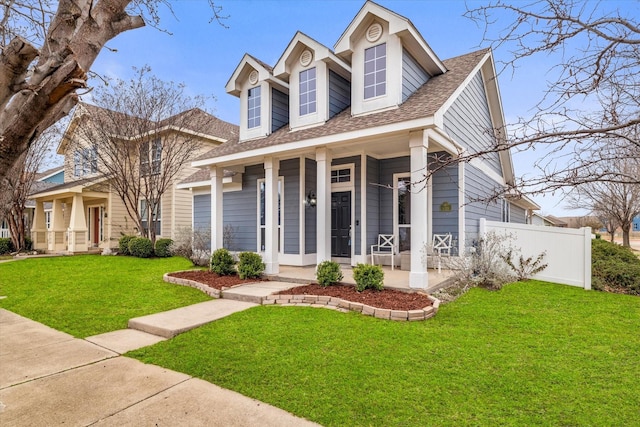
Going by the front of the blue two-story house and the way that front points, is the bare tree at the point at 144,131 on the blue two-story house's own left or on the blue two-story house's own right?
on the blue two-story house's own right

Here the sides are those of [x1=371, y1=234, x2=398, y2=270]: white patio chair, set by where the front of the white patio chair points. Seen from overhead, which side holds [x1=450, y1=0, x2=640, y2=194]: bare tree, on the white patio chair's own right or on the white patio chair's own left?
on the white patio chair's own left

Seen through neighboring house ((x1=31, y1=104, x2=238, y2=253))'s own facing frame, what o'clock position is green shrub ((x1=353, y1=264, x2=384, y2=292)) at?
The green shrub is roughly at 10 o'clock from the neighboring house.

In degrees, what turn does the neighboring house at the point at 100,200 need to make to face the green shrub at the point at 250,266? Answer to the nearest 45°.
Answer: approximately 45° to its left

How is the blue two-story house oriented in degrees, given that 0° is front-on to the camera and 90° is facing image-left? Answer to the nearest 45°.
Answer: approximately 45°

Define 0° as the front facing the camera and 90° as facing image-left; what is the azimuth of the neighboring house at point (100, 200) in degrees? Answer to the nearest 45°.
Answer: approximately 45°

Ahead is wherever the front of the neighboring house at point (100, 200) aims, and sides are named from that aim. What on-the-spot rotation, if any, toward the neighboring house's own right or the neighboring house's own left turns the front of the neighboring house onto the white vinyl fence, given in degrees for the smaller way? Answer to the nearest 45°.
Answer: approximately 90° to the neighboring house's own left
